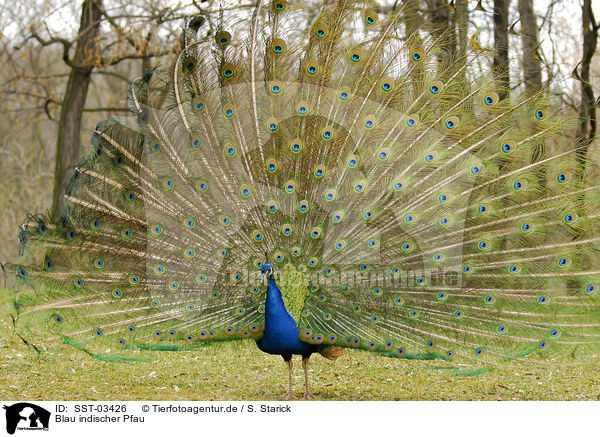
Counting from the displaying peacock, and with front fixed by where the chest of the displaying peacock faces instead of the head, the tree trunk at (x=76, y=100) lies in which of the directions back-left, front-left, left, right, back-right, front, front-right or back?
back-right

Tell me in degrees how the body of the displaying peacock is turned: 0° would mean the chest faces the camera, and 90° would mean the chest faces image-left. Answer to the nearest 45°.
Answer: approximately 0°

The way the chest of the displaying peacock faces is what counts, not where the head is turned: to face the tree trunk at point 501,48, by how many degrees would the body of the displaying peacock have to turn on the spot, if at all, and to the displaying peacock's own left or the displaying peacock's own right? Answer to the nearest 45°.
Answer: approximately 135° to the displaying peacock's own left

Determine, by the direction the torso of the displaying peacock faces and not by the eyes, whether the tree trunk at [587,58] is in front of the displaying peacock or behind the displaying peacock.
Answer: behind
